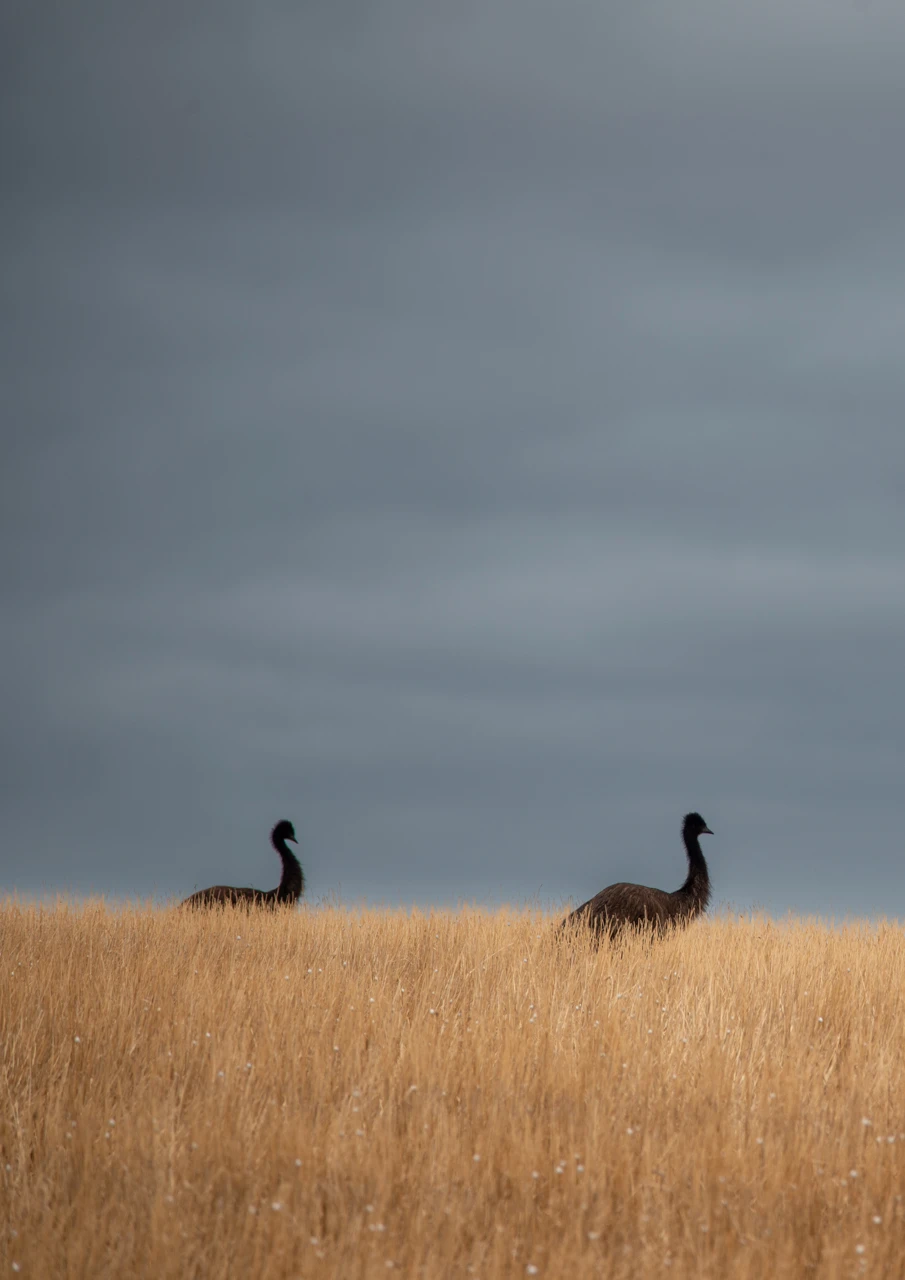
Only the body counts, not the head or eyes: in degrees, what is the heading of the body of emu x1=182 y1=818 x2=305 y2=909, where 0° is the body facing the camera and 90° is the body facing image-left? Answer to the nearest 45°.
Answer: approximately 270°

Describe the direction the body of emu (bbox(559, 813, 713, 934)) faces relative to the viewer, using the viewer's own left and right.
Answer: facing to the right of the viewer

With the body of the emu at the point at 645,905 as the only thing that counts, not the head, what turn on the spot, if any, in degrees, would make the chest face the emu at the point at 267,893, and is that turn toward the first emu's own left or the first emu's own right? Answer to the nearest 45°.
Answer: approximately 135° to the first emu's own left

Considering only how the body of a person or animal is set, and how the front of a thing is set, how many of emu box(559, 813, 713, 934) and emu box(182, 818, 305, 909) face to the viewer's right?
2

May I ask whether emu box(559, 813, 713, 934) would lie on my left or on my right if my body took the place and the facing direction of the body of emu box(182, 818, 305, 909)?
on my right
